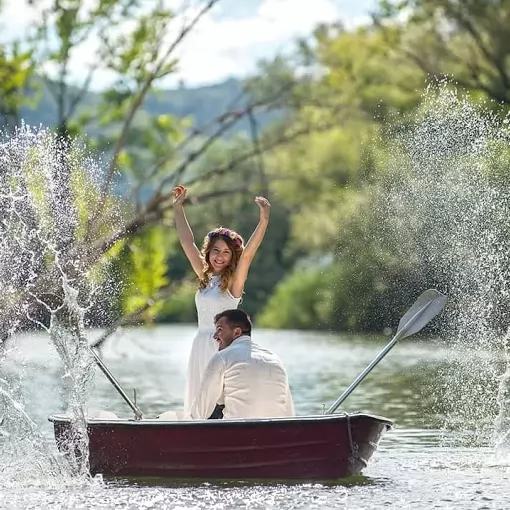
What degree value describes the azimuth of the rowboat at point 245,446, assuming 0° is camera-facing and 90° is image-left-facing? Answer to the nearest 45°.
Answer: approximately 270°

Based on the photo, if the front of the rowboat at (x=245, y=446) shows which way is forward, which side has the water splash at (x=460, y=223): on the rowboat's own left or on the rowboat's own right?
on the rowboat's own left

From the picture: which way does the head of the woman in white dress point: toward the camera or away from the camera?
toward the camera

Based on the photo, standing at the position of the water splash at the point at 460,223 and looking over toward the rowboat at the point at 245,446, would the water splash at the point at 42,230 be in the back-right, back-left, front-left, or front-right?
front-right

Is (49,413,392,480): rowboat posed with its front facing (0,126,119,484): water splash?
no
